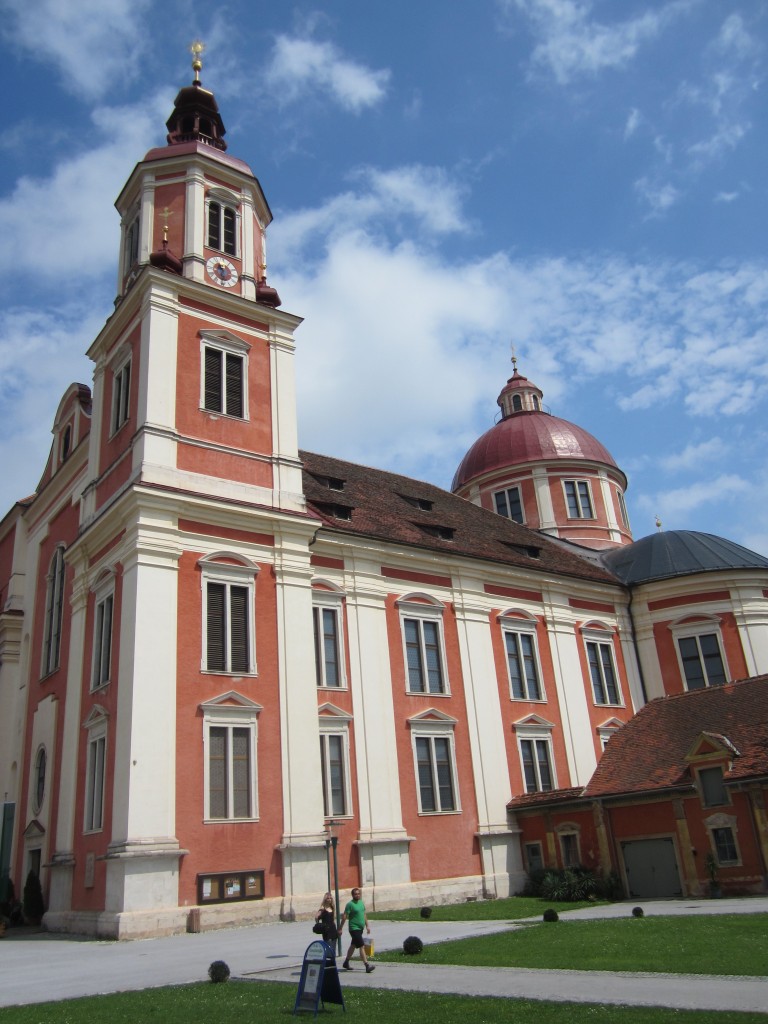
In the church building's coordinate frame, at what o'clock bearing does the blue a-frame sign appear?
The blue a-frame sign is roughly at 10 o'clock from the church building.

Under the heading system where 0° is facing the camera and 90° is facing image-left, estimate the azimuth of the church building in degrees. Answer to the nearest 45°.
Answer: approximately 45°

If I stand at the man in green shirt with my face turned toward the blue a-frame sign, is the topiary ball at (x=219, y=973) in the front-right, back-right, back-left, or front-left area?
front-right

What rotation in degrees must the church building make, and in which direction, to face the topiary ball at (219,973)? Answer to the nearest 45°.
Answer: approximately 45° to its left

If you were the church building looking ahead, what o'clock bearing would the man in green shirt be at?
The man in green shirt is roughly at 10 o'clock from the church building.
